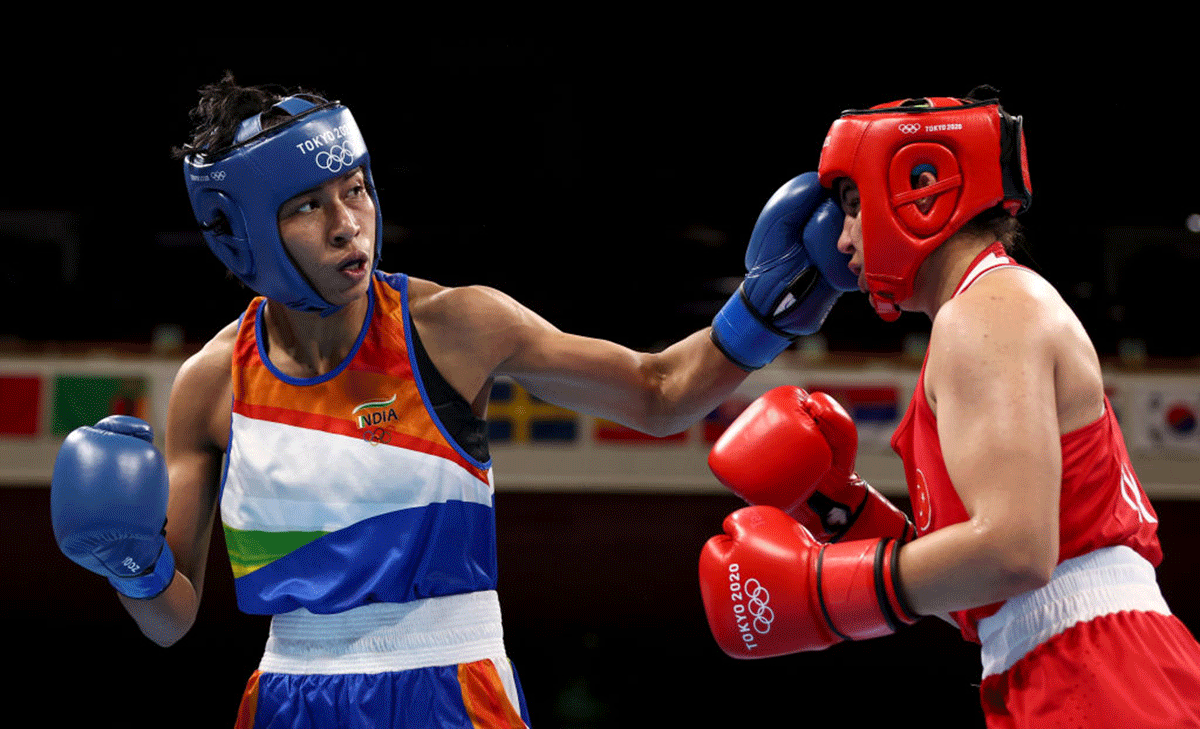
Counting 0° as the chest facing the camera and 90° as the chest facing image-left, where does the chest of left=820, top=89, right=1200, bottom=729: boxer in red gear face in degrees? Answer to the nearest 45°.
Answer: approximately 90°

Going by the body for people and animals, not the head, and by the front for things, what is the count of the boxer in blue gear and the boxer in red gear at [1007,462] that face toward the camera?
1

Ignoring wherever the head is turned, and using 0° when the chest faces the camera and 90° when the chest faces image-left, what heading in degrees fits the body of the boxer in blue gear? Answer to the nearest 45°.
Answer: approximately 0°

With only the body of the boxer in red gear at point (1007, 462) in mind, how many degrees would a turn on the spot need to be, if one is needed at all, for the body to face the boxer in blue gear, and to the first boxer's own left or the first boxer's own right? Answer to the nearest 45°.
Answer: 0° — they already face them

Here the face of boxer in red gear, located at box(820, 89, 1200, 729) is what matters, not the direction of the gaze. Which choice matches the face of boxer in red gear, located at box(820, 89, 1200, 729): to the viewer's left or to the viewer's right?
to the viewer's left

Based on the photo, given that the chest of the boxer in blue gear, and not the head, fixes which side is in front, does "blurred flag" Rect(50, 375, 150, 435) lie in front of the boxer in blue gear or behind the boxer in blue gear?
behind

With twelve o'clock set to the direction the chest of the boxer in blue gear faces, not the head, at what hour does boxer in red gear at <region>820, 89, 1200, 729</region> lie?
The boxer in red gear is roughly at 10 o'clock from the boxer in blue gear.

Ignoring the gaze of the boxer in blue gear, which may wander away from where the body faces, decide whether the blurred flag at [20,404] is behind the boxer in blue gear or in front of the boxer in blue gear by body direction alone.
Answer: behind
